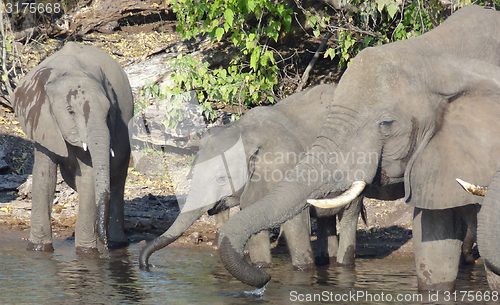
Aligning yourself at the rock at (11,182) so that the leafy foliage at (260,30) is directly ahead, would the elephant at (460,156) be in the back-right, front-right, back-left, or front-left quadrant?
front-right

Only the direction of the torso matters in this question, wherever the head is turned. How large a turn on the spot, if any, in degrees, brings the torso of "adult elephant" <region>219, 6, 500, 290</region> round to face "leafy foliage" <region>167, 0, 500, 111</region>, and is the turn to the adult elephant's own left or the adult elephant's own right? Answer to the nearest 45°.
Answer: approximately 90° to the adult elephant's own right

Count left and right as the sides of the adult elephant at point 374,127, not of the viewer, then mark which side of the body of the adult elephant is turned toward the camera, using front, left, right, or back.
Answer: left

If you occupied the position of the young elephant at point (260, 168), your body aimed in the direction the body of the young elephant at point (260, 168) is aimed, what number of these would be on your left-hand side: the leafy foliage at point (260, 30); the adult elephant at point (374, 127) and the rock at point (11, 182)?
1

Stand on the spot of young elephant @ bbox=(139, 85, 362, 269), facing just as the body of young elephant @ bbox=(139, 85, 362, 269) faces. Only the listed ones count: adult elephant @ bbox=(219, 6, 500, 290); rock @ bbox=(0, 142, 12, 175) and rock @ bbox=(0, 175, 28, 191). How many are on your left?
1

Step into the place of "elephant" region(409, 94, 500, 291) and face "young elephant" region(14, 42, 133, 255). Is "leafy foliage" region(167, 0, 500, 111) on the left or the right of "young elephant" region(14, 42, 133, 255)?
right

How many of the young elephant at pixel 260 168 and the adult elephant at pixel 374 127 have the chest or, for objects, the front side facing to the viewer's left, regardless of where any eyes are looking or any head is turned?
2

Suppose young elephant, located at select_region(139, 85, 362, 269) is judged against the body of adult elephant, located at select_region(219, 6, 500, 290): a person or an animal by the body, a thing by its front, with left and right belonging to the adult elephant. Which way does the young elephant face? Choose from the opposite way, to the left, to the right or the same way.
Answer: the same way

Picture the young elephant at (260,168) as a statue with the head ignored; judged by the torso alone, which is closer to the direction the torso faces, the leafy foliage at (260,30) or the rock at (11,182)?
the rock

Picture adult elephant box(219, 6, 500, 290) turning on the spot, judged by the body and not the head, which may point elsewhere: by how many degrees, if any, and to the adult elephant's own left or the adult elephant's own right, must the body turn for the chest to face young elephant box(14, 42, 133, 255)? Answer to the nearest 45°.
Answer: approximately 45° to the adult elephant's own right

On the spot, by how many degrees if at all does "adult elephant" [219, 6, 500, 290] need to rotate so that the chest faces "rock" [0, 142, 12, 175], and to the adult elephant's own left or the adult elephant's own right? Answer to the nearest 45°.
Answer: approximately 45° to the adult elephant's own right

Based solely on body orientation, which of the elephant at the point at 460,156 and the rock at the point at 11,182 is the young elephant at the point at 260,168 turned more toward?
the rock

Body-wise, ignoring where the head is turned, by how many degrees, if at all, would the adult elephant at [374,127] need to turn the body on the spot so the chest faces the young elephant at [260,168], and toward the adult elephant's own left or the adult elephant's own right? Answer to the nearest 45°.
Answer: approximately 90° to the adult elephant's own right

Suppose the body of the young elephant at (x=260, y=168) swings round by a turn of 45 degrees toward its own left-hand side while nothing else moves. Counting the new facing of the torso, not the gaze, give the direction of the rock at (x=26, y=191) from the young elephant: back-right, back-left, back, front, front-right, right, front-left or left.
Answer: right

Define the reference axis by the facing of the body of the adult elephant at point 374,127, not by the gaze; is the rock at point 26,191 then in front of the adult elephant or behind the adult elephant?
in front

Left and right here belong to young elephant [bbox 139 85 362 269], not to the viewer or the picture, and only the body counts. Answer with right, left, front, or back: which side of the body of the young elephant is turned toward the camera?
left
